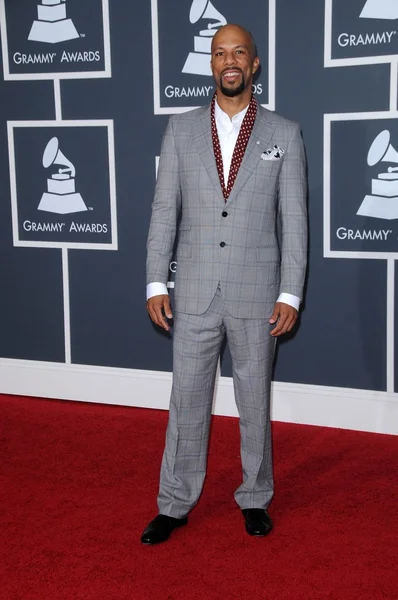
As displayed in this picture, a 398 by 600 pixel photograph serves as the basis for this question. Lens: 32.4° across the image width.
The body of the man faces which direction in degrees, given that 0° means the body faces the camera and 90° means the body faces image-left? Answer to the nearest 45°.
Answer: approximately 0°
